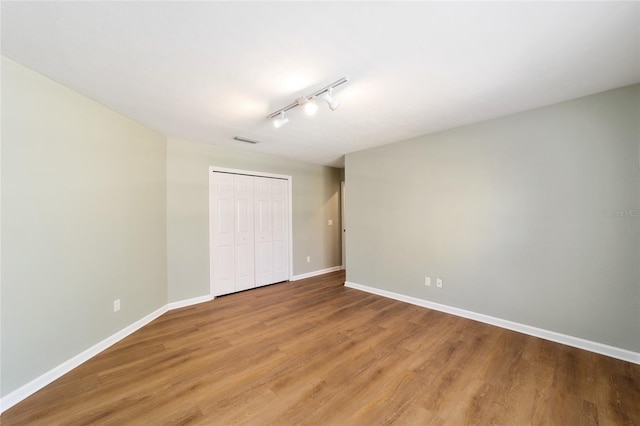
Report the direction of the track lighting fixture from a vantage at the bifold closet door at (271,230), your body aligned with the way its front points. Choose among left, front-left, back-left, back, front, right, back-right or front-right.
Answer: front-right

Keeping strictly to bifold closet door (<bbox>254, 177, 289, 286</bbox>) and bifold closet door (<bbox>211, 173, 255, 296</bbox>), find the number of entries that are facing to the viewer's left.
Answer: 0

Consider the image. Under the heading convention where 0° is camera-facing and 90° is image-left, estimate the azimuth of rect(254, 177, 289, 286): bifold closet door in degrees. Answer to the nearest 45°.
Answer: approximately 315°

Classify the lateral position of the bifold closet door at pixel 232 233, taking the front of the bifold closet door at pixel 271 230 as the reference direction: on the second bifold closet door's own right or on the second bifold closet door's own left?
on the second bifold closet door's own right

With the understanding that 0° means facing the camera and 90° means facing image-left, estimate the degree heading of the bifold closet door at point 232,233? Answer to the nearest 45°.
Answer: approximately 315°
